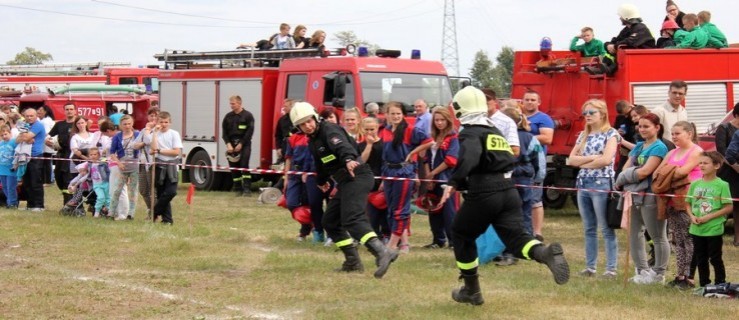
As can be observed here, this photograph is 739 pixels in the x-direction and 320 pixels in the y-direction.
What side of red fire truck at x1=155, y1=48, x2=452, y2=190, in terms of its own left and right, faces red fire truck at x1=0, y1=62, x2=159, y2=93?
back

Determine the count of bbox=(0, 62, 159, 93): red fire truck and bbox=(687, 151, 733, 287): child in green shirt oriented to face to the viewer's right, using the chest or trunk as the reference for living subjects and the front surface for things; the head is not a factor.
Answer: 1

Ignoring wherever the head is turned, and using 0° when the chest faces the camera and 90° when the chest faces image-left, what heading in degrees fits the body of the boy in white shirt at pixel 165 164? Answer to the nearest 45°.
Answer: approximately 0°

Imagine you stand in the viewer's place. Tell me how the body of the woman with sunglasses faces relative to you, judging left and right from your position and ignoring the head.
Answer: facing the viewer and to the left of the viewer

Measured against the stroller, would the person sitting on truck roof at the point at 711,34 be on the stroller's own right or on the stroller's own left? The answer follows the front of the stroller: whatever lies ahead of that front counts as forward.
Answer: on the stroller's own left

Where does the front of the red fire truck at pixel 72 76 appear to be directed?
to the viewer's right

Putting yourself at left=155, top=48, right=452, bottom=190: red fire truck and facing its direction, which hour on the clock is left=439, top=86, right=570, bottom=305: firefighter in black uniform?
The firefighter in black uniform is roughly at 1 o'clock from the red fire truck.

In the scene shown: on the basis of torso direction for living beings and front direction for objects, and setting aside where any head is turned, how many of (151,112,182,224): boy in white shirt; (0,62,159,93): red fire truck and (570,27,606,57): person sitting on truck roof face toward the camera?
2

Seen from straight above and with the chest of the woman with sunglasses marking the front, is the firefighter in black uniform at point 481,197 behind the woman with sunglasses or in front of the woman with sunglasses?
in front
